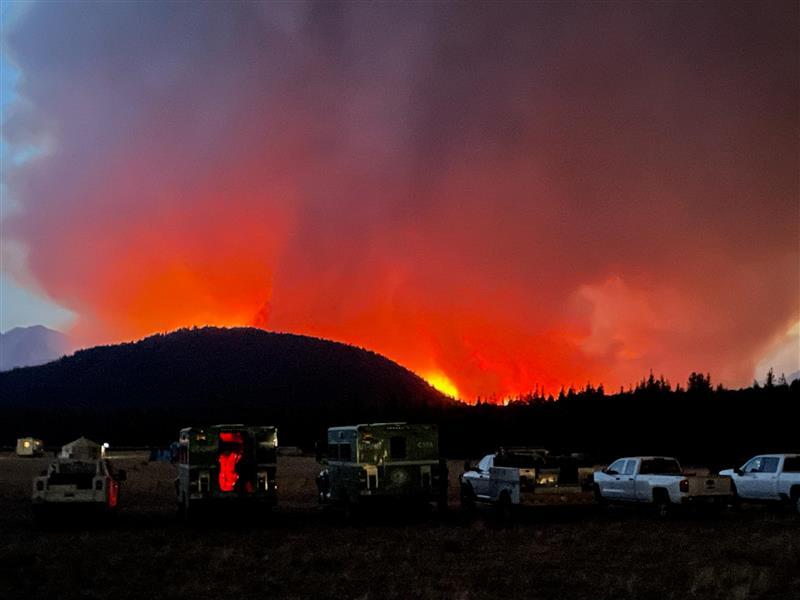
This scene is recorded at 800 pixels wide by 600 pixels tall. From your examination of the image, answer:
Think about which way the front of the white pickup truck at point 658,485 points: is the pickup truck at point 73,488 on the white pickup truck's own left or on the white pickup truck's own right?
on the white pickup truck's own left

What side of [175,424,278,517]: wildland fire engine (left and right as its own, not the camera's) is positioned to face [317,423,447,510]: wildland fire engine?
right

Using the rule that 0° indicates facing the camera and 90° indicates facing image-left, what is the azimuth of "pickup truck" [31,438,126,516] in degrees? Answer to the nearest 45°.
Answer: approximately 180°

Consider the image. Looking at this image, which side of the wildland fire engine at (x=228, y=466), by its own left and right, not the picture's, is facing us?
back

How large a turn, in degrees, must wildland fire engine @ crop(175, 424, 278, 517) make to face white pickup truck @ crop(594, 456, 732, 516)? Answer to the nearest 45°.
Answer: approximately 90° to its right

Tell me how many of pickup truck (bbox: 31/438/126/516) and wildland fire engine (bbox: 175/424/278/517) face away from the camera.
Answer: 2

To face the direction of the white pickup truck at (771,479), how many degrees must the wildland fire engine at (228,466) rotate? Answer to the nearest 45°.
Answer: approximately 90° to its right
